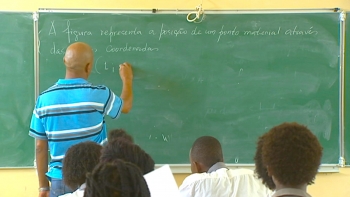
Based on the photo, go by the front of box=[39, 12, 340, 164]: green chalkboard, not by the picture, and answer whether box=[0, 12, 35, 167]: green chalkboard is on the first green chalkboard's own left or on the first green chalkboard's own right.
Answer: on the first green chalkboard's own right

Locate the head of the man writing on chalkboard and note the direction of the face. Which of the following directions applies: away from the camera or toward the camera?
away from the camera

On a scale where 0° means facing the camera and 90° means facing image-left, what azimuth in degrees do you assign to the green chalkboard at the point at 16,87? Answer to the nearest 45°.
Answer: approximately 0°

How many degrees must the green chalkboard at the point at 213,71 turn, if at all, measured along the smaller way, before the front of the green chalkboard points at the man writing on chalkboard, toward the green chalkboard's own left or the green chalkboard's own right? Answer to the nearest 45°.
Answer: approximately 45° to the green chalkboard's own right

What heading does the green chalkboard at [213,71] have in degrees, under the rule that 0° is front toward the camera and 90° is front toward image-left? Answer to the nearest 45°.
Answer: approximately 0°

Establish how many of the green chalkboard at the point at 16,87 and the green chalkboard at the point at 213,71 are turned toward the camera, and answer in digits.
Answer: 2
